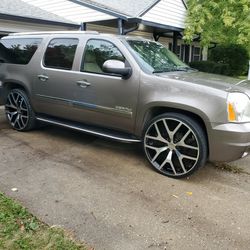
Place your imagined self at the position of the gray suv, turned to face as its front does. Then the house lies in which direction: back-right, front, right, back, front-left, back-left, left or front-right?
back-left

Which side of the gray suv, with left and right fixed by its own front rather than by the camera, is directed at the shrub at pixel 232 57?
left
